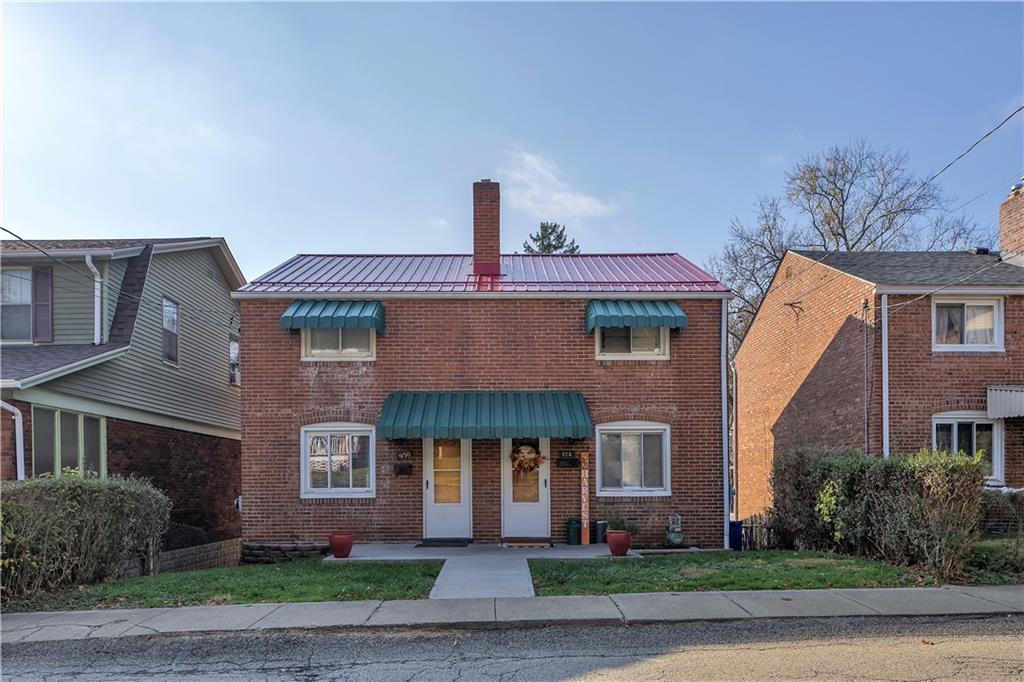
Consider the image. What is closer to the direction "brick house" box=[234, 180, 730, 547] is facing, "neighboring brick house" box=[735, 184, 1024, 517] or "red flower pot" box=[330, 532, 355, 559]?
the red flower pot

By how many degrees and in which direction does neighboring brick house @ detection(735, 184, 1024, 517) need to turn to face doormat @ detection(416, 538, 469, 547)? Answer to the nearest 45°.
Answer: approximately 45° to its right

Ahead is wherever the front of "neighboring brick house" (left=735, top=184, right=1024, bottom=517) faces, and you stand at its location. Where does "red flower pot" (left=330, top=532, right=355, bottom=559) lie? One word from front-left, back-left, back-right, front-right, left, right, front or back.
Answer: front-right

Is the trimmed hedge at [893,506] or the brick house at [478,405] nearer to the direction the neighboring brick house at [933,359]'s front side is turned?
the trimmed hedge

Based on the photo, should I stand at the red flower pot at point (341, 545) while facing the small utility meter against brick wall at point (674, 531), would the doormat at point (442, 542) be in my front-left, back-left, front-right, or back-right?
front-left

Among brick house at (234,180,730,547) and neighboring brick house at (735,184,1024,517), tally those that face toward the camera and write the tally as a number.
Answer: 2

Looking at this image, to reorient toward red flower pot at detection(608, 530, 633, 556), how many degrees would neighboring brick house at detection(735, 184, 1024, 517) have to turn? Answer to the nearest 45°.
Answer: approximately 45° to its right

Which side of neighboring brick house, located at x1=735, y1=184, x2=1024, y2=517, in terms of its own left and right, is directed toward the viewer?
front

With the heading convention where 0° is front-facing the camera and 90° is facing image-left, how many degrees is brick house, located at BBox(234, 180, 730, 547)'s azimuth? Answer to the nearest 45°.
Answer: approximately 0°

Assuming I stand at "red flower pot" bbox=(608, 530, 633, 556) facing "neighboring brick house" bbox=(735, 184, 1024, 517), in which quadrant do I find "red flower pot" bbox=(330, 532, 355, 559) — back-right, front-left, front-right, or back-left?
back-left

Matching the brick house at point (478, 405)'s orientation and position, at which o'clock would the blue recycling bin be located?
The blue recycling bin is roughly at 9 o'clock from the brick house.

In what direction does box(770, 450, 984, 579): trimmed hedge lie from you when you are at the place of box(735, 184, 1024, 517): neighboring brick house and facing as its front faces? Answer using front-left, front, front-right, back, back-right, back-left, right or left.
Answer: front
